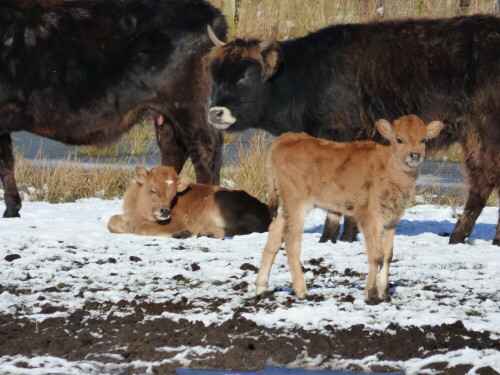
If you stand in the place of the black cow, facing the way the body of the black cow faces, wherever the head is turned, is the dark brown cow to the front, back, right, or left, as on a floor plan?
front

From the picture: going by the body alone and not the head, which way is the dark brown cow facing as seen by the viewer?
to the viewer's left

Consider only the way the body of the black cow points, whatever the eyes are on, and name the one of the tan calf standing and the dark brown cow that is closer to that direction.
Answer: the dark brown cow

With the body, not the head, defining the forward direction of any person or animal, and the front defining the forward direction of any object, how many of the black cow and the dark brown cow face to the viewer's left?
2

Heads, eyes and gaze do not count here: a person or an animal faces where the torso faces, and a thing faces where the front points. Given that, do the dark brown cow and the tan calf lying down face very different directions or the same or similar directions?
same or similar directions

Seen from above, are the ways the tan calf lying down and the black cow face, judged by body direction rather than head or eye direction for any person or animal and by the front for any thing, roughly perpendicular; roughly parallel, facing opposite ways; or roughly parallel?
roughly parallel

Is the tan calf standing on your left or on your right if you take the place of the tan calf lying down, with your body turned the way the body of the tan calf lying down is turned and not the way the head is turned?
on your left

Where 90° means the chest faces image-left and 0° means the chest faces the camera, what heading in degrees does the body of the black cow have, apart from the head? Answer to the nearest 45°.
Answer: approximately 90°

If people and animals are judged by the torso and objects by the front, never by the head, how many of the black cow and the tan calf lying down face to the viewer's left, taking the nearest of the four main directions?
2

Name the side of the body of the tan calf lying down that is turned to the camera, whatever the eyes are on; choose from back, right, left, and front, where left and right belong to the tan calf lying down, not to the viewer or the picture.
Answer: left

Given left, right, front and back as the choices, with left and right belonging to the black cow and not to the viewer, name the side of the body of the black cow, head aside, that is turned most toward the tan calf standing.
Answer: left
